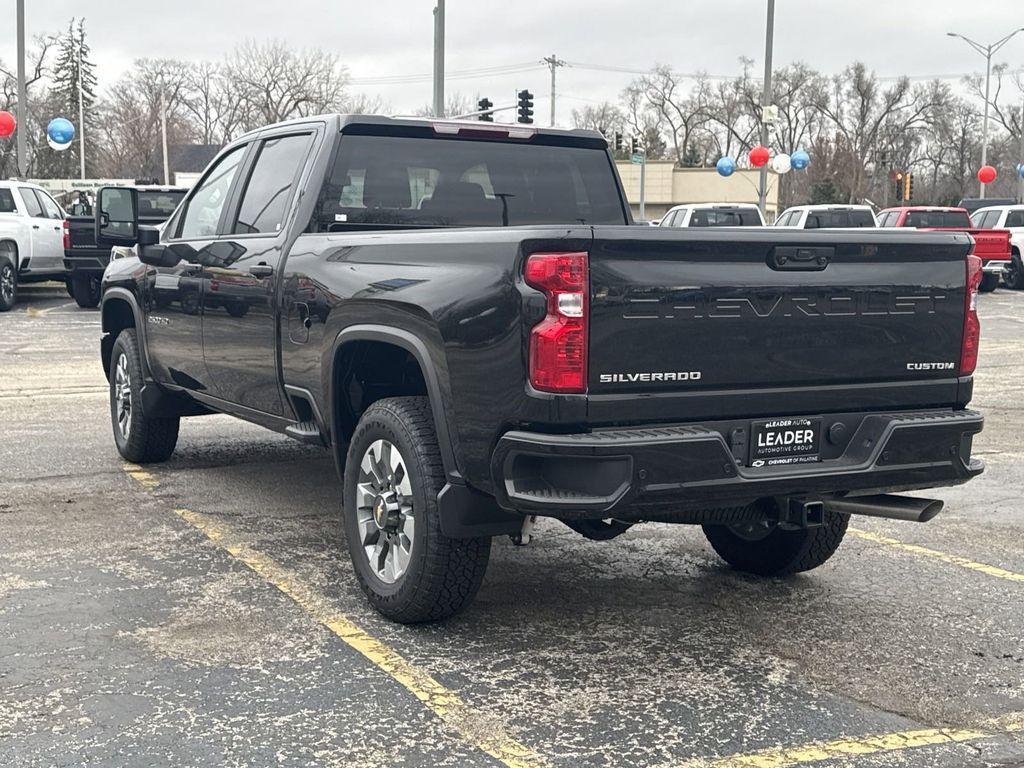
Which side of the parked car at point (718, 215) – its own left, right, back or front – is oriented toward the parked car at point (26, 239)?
left

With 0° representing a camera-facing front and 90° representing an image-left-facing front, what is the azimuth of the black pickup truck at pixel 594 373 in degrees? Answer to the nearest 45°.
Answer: approximately 135°

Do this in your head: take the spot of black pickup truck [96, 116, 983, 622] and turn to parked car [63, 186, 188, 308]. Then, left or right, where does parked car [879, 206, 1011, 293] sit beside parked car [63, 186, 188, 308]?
right

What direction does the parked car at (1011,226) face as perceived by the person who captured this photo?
facing away from the viewer and to the left of the viewer

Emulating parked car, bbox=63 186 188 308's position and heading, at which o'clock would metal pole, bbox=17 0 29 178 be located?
The metal pole is roughly at 10 o'clock from the parked car.

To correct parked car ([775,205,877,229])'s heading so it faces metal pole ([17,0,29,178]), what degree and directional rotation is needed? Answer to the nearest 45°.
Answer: approximately 45° to its left

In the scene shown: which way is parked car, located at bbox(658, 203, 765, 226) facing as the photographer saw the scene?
facing away from the viewer and to the left of the viewer

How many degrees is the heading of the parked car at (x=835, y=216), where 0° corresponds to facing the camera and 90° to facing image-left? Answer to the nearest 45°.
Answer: approximately 135°

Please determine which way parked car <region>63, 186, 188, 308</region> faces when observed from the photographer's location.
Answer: facing away from the viewer and to the right of the viewer

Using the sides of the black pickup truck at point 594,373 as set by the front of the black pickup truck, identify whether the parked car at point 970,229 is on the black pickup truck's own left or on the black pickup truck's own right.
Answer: on the black pickup truck's own right
